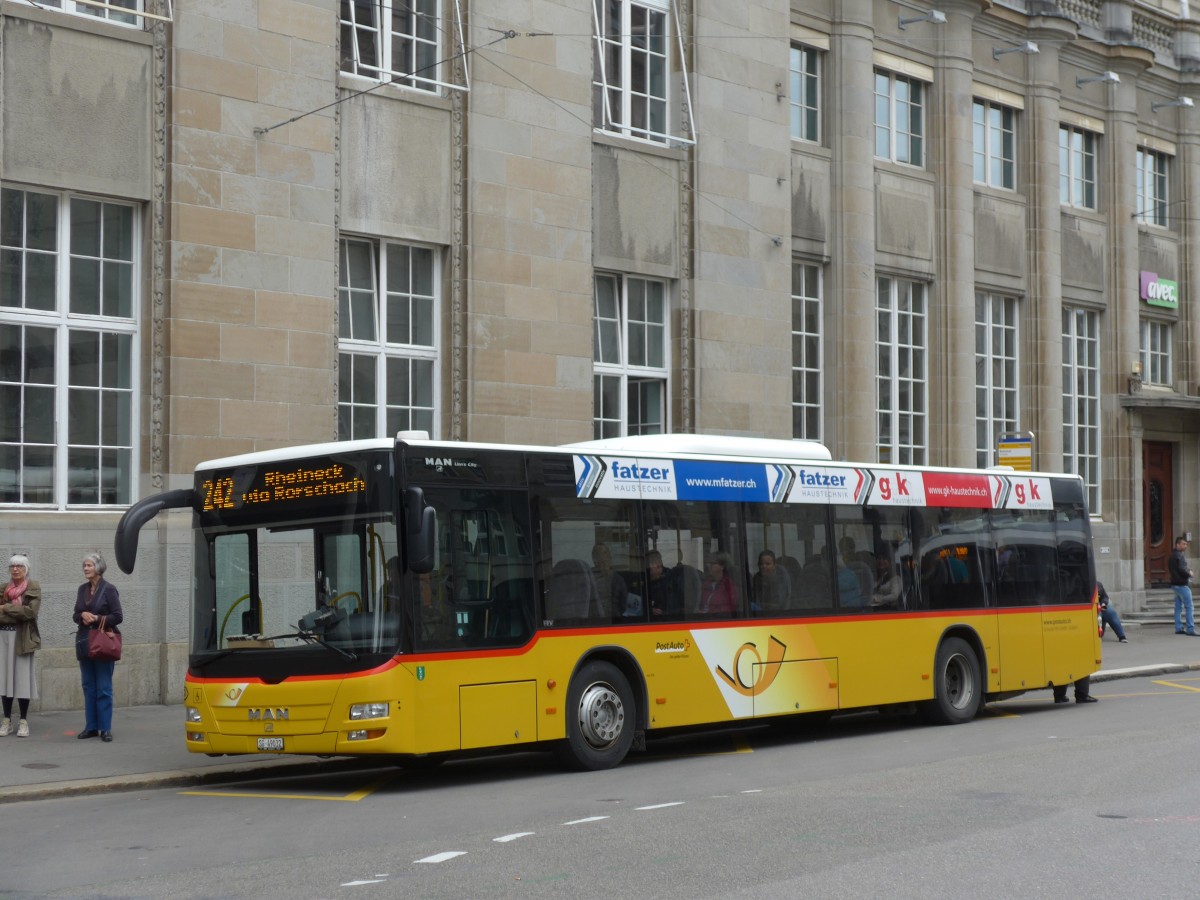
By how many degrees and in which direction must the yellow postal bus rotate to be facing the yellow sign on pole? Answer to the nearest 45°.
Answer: approximately 180°

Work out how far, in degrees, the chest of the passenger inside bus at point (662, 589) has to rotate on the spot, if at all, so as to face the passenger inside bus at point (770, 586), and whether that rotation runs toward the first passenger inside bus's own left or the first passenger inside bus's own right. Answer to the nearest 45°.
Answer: approximately 180°

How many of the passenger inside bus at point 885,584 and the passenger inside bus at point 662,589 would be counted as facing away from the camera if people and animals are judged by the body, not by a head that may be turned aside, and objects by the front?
0

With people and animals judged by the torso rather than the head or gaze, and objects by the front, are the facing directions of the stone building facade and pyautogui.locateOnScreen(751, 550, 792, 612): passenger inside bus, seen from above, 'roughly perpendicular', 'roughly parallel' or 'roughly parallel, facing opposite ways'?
roughly perpendicular

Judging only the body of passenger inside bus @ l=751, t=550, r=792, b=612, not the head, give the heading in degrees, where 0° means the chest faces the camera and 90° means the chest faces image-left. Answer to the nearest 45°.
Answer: approximately 45°

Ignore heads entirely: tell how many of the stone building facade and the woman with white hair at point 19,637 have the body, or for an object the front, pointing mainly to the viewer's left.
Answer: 0

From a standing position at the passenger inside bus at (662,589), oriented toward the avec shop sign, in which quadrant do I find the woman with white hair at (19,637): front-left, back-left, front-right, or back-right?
back-left

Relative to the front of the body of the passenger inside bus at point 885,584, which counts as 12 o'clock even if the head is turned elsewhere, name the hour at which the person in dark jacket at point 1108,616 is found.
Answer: The person in dark jacket is roughly at 5 o'clock from the passenger inside bus.

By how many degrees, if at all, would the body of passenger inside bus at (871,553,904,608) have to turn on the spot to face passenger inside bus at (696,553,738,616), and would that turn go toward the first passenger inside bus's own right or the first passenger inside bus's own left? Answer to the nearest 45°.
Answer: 0° — they already face them

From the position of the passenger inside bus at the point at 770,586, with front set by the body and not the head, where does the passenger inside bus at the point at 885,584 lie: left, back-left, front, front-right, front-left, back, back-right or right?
back

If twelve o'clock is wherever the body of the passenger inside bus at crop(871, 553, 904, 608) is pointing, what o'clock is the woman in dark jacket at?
The woman in dark jacket is roughly at 1 o'clock from the passenger inside bus.
